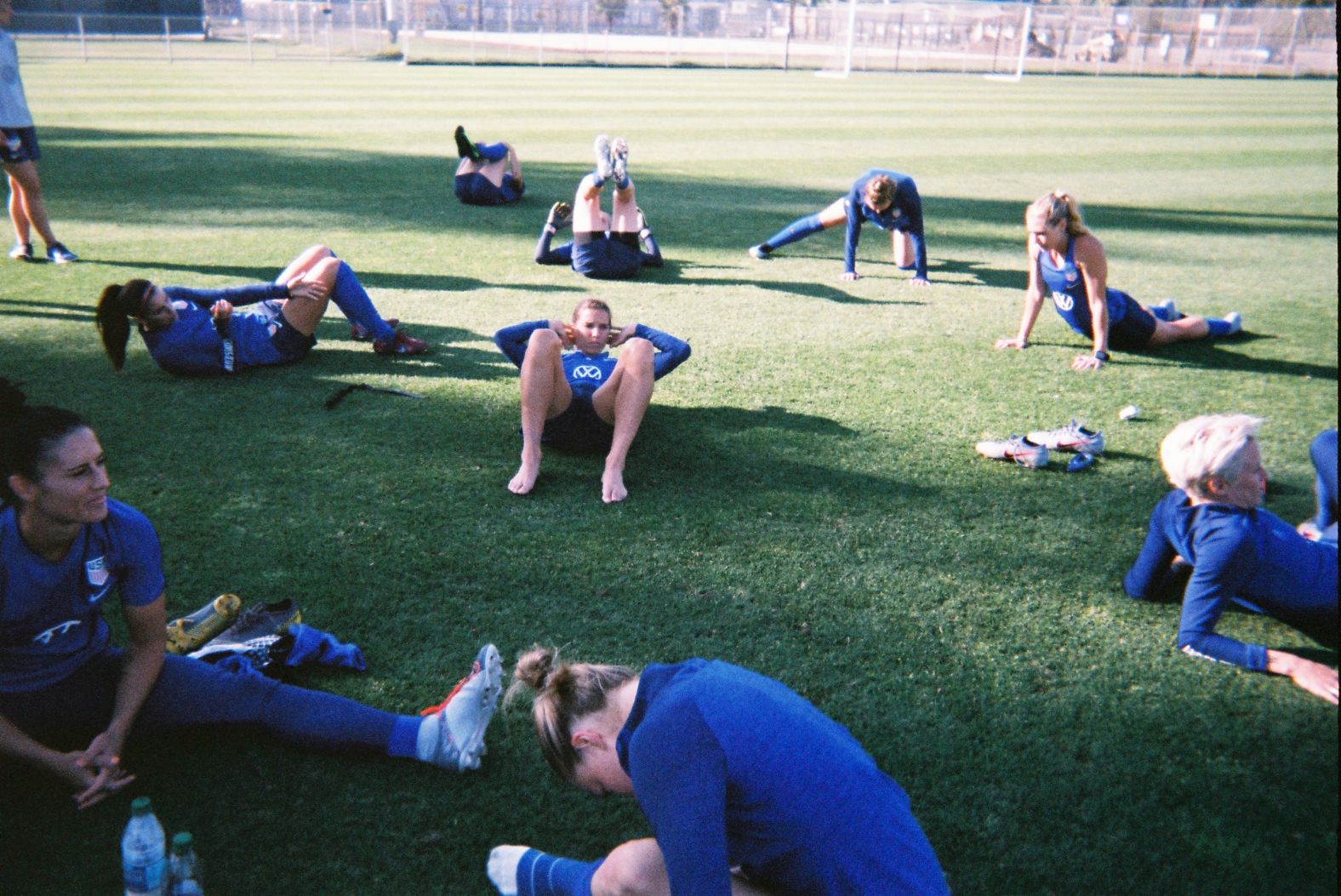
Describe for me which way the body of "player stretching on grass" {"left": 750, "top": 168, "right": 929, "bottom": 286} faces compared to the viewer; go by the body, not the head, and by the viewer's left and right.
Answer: facing the viewer

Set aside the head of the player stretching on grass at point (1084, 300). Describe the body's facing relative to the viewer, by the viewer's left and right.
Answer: facing the viewer and to the left of the viewer

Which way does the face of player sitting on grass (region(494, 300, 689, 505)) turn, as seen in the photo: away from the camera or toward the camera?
toward the camera

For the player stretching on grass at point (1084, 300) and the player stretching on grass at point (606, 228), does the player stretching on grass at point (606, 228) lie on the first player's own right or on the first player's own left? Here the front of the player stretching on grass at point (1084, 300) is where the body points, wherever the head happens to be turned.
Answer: on the first player's own right

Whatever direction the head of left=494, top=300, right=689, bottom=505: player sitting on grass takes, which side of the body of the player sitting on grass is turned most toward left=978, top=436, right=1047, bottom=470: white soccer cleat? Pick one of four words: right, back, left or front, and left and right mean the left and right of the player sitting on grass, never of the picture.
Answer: left

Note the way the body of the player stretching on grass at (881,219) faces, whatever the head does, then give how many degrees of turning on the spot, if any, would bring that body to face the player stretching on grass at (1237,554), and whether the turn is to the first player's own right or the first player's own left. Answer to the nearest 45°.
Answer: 0° — they already face them

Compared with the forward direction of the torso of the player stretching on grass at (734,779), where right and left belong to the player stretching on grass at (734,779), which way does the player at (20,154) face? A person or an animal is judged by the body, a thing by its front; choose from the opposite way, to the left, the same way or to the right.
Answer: the opposite way

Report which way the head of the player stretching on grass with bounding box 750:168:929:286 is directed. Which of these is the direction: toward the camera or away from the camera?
toward the camera

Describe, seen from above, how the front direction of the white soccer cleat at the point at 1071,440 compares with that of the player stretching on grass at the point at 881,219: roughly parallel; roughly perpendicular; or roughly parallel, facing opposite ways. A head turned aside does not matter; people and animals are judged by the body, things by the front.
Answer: roughly perpendicular

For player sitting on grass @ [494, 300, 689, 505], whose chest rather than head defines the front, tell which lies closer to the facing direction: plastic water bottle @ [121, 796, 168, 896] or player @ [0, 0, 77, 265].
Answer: the plastic water bottle

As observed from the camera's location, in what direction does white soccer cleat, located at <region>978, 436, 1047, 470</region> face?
facing to the left of the viewer

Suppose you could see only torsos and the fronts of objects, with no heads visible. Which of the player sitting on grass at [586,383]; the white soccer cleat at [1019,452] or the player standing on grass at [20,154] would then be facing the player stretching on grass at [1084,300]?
the player standing on grass at [20,154]

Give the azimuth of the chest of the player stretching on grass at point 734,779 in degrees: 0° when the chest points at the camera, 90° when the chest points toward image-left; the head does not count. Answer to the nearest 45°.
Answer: approximately 90°

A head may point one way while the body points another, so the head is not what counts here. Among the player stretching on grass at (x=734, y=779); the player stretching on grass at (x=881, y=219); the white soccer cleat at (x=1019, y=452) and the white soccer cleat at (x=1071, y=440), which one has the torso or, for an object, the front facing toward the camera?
the player stretching on grass at (x=881, y=219)

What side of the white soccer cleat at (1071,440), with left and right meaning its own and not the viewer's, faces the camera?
left
